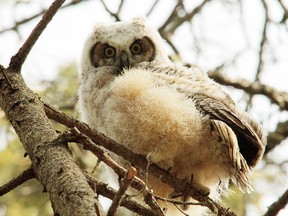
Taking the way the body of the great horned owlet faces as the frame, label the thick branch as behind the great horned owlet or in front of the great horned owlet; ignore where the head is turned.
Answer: in front

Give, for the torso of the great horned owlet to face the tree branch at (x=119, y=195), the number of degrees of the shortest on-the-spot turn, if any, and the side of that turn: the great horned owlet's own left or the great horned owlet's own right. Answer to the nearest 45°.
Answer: approximately 45° to the great horned owlet's own left

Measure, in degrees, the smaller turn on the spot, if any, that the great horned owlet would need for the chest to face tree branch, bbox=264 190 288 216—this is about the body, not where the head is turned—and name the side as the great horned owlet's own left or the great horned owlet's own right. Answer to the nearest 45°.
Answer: approximately 90° to the great horned owlet's own left

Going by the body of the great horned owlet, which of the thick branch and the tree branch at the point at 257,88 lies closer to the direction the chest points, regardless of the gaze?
the thick branch

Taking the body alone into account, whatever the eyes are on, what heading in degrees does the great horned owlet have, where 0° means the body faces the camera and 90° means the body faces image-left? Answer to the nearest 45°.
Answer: approximately 45°

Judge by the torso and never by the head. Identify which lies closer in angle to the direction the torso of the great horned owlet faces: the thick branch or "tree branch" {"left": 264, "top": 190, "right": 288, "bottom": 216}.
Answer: the thick branch

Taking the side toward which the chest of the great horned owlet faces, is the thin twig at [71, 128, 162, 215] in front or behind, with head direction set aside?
in front
